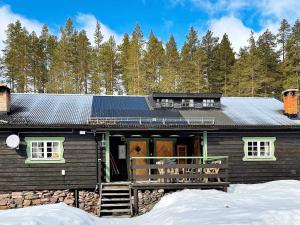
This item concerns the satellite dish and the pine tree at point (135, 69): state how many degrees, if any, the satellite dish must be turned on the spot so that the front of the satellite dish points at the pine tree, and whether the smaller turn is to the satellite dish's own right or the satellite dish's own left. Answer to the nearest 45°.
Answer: approximately 135° to the satellite dish's own left

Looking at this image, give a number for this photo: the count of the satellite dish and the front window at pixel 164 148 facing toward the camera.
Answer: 2

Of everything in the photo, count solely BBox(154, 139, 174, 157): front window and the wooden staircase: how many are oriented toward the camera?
2

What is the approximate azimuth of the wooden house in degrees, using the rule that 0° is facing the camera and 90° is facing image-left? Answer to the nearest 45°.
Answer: approximately 0°

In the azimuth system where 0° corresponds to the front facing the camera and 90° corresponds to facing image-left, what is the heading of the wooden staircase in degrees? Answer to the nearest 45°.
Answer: approximately 0°

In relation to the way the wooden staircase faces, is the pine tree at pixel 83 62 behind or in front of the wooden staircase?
behind

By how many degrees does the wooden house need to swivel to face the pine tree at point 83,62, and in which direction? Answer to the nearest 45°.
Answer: approximately 180°

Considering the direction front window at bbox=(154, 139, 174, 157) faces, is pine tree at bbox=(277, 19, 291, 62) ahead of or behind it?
behind

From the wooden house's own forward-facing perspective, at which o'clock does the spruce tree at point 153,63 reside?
The spruce tree is roughly at 6 o'clock from the wooden house.

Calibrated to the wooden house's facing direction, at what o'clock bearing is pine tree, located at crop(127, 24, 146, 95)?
The pine tree is roughly at 6 o'clock from the wooden house.

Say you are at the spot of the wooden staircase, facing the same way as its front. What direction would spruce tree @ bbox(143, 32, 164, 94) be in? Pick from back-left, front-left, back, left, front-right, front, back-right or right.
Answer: back
